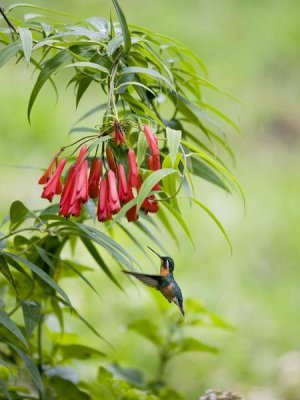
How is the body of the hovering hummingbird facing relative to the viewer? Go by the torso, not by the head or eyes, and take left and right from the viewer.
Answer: facing to the left of the viewer
